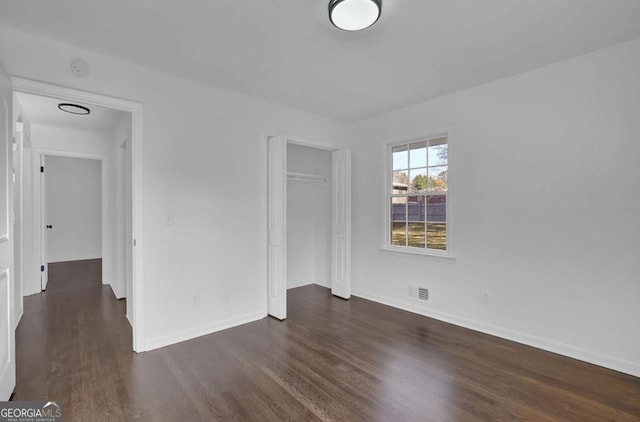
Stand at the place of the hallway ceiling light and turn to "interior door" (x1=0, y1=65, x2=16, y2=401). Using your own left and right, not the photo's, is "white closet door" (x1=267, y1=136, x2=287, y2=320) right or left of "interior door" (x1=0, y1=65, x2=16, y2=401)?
left

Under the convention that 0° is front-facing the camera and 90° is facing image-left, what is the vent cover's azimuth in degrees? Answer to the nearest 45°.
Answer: approximately 45°

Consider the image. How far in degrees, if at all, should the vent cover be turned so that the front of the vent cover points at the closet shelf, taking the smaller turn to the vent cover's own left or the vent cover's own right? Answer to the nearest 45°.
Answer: approximately 45° to the vent cover's own right

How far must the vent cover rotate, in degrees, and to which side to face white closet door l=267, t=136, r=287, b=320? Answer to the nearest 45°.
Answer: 0° — it already faces it

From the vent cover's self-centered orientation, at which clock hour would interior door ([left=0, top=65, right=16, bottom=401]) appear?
The interior door is roughly at 12 o'clock from the vent cover.
